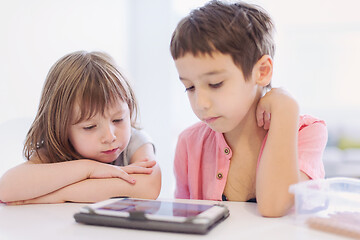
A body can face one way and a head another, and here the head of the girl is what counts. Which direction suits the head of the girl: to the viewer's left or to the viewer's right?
to the viewer's right

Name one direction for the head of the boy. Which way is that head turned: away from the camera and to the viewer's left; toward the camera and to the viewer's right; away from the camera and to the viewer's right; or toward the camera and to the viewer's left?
toward the camera and to the viewer's left

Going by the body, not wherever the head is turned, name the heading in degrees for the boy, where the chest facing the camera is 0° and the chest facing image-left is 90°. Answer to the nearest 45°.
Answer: approximately 45°
